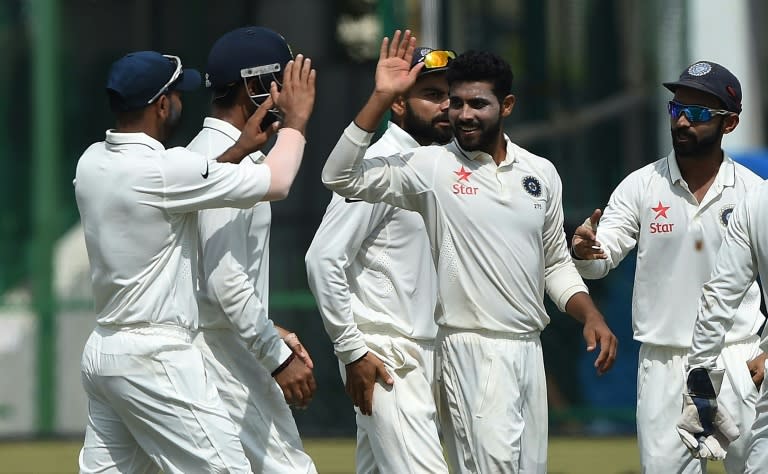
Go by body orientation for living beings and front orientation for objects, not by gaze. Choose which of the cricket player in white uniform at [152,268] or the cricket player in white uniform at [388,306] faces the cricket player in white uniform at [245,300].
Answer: the cricket player in white uniform at [152,268]

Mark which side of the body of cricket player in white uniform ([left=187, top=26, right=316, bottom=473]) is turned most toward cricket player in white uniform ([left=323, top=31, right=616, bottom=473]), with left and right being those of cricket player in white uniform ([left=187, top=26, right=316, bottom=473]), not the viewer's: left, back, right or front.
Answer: front

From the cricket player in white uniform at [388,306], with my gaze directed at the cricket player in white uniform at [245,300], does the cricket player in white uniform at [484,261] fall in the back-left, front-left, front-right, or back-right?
back-left

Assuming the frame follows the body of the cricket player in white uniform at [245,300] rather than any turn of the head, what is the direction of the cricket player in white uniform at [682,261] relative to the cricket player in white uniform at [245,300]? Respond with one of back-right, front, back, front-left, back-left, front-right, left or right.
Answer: front

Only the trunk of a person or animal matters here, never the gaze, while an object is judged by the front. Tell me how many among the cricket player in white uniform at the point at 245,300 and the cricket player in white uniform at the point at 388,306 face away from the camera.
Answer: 0

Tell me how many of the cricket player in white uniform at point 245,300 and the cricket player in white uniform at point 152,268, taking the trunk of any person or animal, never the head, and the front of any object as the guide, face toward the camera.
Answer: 0

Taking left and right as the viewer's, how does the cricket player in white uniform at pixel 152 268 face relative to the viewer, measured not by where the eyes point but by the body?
facing away from the viewer and to the right of the viewer

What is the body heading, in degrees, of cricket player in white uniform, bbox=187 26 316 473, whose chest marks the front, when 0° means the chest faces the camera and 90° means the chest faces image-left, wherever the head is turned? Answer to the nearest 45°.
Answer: approximately 270°

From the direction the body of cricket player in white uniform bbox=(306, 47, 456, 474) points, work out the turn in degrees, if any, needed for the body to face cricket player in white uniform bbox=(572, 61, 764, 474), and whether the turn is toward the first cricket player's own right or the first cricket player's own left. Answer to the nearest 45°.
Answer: approximately 45° to the first cricket player's own left

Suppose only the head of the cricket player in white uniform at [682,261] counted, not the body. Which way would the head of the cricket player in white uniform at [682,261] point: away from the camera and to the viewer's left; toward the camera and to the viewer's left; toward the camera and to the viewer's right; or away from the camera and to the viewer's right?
toward the camera and to the viewer's left

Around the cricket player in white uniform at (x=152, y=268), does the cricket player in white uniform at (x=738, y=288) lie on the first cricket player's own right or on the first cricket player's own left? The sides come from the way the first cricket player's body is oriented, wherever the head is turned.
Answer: on the first cricket player's own right
